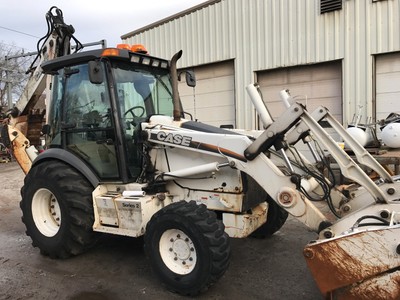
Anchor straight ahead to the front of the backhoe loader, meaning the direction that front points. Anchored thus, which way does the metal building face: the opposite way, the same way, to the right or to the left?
to the right

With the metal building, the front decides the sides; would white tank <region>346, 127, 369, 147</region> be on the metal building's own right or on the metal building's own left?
on the metal building's own left

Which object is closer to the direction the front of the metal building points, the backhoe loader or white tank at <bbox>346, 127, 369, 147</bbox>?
the backhoe loader

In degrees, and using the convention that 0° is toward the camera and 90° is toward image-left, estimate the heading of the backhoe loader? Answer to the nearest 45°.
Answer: approximately 315°

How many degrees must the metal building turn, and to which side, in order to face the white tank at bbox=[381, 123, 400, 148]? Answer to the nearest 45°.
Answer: approximately 90° to its left

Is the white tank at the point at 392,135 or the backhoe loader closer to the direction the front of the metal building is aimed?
the backhoe loader

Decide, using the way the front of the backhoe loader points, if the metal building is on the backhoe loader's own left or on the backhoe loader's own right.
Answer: on the backhoe loader's own left

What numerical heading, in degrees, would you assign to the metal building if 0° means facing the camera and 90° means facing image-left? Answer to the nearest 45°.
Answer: approximately 45°
